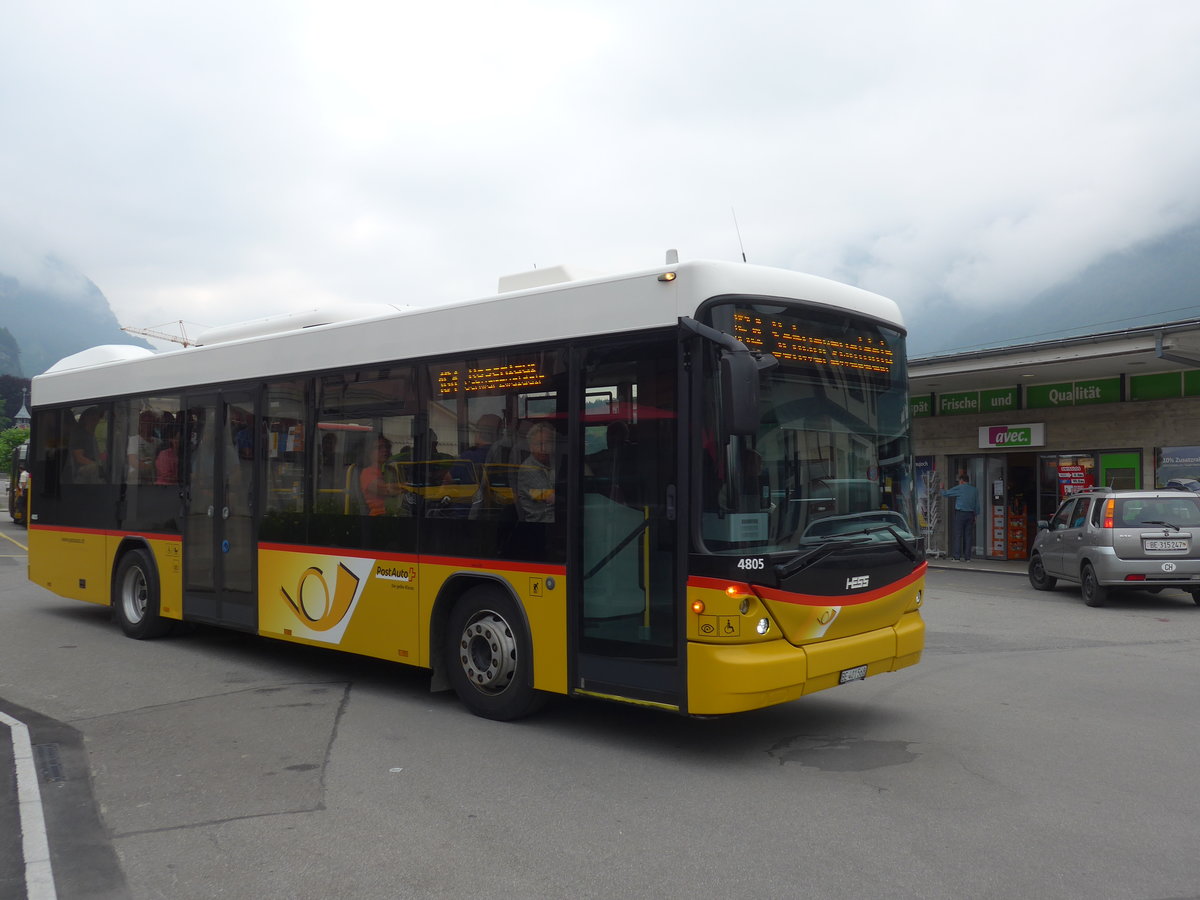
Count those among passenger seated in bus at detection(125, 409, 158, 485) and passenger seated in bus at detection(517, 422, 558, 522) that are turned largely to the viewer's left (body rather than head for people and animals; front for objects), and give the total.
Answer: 0

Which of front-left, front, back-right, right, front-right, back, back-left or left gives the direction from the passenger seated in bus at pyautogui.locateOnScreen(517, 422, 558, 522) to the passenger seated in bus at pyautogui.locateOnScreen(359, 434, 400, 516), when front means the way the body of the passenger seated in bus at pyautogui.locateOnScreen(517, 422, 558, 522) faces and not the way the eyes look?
back

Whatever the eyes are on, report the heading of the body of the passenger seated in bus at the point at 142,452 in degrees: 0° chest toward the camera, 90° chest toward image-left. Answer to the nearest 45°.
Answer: approximately 315°

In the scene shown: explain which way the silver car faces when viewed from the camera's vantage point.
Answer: facing away from the viewer and to the left of the viewer

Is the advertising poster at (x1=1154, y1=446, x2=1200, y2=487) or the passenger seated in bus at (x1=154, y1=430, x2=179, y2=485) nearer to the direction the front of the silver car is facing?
the advertising poster

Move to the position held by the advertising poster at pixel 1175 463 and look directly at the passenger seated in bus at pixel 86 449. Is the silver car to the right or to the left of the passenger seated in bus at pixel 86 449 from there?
left

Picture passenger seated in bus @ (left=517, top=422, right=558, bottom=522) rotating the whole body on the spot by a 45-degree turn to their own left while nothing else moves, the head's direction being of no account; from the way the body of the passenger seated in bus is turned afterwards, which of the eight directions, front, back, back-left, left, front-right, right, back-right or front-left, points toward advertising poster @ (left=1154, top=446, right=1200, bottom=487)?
front-left

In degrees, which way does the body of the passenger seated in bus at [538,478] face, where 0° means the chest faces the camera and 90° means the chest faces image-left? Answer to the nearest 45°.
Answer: approximately 315°

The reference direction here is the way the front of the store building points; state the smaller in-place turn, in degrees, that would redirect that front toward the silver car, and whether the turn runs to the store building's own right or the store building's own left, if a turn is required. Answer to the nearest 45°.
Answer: approximately 45° to the store building's own left

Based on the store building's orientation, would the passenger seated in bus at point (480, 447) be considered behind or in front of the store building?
in front

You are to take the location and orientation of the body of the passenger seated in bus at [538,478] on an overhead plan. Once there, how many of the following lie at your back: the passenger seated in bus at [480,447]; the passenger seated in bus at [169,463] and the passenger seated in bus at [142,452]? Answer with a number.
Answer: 3
